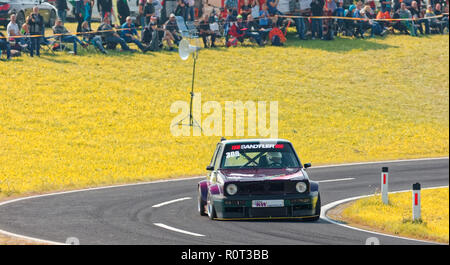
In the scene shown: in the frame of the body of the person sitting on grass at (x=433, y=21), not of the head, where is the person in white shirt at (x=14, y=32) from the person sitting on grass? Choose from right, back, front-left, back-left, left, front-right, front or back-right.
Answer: right

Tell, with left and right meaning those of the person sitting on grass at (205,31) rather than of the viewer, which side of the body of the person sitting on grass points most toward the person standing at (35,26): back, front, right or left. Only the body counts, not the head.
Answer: right

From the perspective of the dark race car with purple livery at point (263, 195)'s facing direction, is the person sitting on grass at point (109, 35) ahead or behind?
behind

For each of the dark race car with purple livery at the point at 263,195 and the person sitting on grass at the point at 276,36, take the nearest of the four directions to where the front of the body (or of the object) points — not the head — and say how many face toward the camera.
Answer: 2

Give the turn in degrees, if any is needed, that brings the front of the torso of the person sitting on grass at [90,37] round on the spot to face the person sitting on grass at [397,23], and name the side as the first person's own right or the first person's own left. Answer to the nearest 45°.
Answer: approximately 45° to the first person's own left

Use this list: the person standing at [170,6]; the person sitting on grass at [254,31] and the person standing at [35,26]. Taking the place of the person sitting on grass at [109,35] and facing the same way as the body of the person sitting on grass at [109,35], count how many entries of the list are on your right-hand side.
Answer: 1

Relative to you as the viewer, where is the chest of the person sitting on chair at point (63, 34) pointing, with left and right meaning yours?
facing the viewer and to the right of the viewer

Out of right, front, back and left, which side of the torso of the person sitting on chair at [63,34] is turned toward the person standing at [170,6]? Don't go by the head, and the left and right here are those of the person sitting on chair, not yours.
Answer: left

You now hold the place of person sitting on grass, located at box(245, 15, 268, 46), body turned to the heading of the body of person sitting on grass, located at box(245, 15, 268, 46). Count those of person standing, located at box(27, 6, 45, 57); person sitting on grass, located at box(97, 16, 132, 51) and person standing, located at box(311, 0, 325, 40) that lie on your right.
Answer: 2

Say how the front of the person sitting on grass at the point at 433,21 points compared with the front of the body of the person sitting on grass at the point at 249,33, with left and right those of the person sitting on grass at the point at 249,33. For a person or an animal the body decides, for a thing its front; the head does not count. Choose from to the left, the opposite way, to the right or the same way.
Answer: the same way

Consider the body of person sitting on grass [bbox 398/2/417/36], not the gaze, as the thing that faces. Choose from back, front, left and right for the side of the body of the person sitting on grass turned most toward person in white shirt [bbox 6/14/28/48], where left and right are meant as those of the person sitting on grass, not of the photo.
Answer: right

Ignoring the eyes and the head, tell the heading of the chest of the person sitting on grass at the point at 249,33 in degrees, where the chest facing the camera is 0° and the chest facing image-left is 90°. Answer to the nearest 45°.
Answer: approximately 315°

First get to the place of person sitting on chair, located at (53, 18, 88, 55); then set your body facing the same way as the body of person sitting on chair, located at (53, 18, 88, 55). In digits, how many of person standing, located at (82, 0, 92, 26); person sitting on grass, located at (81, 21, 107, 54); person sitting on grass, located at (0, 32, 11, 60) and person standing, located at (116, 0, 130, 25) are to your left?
3

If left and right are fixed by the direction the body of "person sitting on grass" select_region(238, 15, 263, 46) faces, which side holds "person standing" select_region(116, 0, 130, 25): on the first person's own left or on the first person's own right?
on the first person's own right

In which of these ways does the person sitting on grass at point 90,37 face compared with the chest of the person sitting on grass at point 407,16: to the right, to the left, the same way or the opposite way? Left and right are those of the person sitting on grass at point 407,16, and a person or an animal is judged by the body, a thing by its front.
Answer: the same way

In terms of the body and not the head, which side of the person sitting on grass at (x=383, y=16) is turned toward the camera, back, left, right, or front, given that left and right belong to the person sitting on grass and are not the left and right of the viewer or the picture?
front
